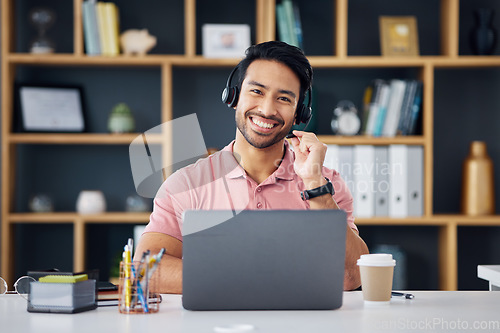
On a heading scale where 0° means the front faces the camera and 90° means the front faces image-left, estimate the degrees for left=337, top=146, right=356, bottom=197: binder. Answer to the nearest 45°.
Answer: approximately 0°

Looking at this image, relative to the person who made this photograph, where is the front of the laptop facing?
facing away from the viewer

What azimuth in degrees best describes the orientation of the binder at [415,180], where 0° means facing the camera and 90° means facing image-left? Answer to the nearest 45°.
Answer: approximately 0°

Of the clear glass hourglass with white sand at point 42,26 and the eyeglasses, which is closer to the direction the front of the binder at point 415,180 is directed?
the eyeglasses
